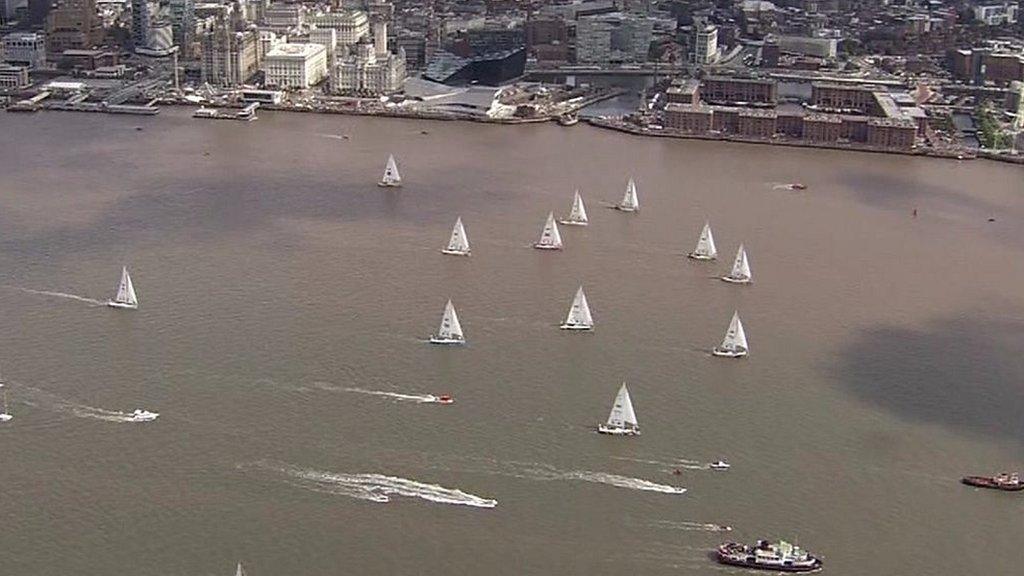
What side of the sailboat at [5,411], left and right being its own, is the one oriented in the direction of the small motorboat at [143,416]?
front

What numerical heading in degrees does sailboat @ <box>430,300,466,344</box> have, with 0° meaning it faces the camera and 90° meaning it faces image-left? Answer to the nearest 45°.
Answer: approximately 270°

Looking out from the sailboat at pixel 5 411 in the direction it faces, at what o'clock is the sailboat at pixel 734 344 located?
the sailboat at pixel 734 344 is roughly at 12 o'clock from the sailboat at pixel 5 411.

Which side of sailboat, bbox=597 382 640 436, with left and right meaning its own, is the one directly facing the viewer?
right

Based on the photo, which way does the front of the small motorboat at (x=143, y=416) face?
to the viewer's right

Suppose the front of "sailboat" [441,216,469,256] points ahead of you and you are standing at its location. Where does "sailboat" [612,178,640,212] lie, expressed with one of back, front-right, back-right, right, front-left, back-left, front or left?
front-left

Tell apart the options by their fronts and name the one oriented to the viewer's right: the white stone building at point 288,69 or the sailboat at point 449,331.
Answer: the sailboat

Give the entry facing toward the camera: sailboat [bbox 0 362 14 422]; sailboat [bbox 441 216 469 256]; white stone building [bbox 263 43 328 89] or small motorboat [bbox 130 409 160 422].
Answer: the white stone building

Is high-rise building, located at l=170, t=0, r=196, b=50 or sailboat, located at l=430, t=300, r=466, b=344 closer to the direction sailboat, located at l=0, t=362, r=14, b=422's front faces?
the sailboat

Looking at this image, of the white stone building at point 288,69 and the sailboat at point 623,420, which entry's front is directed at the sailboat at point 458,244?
the white stone building

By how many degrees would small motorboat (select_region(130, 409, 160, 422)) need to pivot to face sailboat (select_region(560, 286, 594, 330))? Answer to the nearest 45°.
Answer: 0° — it already faces it

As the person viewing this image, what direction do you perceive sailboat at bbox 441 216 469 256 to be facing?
facing to the right of the viewer

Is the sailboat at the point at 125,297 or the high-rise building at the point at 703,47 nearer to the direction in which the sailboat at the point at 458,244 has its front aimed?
the high-rise building

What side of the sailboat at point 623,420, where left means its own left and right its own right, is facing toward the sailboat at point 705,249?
left
